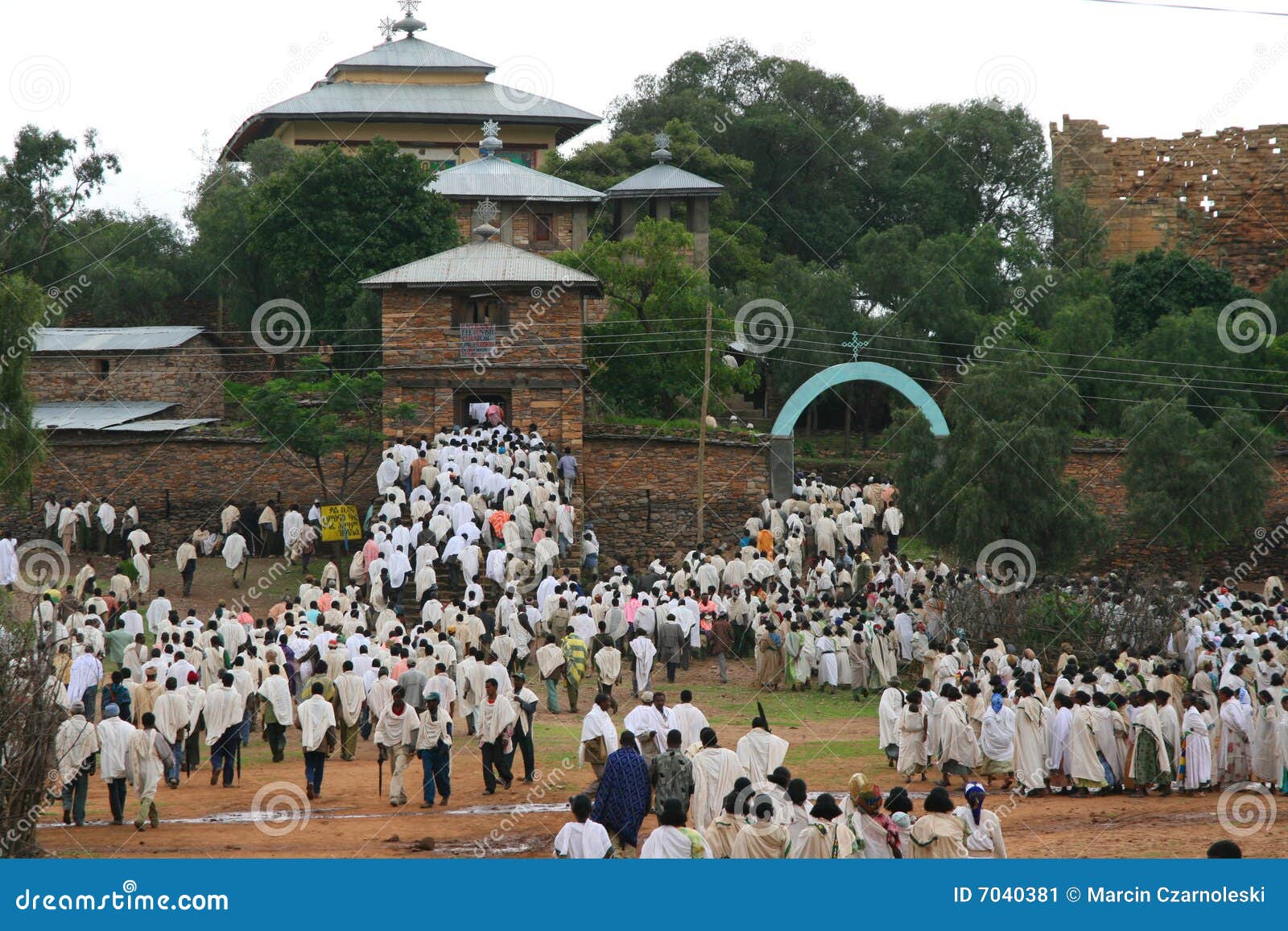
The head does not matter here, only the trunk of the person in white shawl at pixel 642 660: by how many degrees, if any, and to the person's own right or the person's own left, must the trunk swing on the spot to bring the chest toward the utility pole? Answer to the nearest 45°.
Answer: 0° — they already face it

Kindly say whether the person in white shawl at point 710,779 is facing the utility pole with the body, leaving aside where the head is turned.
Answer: yes

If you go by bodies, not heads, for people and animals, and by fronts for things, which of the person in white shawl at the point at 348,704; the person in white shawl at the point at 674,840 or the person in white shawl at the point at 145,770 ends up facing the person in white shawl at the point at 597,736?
the person in white shawl at the point at 674,840

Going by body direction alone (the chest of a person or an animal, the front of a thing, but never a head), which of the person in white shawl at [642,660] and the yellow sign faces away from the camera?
the person in white shawl

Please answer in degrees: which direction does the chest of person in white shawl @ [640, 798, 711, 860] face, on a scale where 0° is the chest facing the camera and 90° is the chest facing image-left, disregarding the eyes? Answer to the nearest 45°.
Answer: approximately 180°

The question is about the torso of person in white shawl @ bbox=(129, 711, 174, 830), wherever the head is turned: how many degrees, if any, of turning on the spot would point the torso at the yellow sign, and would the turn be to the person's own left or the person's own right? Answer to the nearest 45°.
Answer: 0° — they already face it

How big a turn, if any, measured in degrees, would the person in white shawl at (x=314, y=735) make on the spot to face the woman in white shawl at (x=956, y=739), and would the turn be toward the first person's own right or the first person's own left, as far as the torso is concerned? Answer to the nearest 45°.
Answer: approximately 90° to the first person's own right

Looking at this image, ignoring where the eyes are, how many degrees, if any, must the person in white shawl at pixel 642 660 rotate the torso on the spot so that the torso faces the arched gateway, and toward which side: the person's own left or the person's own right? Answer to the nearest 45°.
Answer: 0° — they already face it

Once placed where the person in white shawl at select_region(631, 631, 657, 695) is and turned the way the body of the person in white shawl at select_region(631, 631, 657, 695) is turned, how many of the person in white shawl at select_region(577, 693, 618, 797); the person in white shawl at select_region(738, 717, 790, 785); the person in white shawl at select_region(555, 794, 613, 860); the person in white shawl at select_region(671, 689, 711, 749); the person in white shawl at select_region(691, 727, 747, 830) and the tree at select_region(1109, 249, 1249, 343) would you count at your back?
5

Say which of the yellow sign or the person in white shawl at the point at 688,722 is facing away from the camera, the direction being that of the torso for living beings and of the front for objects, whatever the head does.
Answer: the person in white shawl

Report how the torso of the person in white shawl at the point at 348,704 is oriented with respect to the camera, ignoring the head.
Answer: away from the camera

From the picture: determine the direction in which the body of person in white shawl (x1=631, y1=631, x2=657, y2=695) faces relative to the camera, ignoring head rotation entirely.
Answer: away from the camera

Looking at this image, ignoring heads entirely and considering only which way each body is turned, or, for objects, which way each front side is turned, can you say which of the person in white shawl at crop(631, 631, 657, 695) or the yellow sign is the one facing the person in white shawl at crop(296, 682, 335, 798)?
the yellow sign

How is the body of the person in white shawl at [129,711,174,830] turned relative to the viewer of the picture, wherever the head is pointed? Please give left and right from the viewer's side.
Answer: facing away from the viewer
